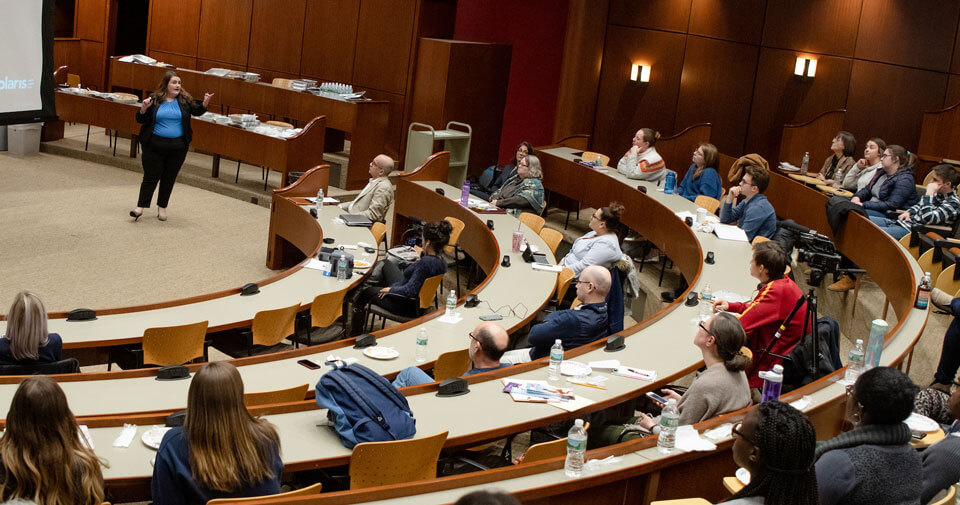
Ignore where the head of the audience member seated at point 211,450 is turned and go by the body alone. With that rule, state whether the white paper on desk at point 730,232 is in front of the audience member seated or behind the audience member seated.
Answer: in front

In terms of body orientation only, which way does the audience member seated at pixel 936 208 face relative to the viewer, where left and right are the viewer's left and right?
facing to the left of the viewer

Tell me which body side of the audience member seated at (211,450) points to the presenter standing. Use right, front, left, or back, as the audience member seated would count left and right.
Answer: front

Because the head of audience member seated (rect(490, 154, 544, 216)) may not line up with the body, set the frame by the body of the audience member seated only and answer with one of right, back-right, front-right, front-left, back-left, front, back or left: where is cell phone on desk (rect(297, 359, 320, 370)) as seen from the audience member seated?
left

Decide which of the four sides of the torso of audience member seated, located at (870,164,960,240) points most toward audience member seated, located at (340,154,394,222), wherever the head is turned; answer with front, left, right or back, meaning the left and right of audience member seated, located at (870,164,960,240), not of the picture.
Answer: front

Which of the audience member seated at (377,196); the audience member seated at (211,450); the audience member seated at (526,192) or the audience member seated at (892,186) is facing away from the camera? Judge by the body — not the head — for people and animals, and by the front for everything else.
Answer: the audience member seated at (211,450)

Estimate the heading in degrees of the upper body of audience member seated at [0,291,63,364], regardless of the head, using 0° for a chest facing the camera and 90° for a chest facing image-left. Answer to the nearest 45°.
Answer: approximately 180°

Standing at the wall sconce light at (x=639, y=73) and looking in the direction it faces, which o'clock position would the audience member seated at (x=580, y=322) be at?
The audience member seated is roughly at 12 o'clock from the wall sconce light.

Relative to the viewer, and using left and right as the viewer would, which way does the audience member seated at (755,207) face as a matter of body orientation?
facing to the left of the viewer

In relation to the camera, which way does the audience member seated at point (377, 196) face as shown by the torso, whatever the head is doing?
to the viewer's left

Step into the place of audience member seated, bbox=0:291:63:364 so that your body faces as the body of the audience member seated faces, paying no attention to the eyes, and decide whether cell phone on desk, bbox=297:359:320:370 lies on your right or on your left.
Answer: on your right

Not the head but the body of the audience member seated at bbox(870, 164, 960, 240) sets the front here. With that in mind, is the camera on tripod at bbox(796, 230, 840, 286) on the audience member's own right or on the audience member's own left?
on the audience member's own left

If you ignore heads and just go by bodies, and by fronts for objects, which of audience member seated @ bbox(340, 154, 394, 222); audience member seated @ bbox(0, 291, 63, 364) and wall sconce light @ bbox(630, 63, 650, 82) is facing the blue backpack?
the wall sconce light

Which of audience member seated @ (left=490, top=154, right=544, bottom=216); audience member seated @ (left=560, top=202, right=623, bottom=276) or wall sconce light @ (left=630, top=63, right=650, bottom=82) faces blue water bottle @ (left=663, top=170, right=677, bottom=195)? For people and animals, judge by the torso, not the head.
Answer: the wall sconce light

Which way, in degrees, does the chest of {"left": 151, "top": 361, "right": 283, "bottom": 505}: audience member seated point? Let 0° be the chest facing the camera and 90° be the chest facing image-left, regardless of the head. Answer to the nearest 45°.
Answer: approximately 180°

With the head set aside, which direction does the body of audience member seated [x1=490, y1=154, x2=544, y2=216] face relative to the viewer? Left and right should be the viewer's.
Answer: facing to the left of the viewer
